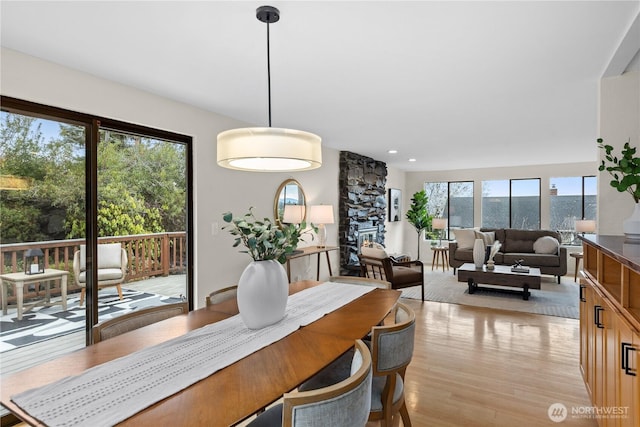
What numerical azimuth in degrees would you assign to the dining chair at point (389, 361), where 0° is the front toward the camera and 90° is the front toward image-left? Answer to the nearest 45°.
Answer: approximately 135°

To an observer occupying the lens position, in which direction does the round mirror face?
facing the viewer and to the right of the viewer

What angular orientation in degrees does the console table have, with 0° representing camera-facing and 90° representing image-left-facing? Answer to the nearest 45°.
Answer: approximately 315°

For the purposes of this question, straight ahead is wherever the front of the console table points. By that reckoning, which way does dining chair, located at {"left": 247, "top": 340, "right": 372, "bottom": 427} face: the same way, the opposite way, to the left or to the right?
the opposite way

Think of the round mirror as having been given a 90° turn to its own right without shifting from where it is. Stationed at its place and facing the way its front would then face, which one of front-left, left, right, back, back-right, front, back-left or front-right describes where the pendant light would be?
front-left

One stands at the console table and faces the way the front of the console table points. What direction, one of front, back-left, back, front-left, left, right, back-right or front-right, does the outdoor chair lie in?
right

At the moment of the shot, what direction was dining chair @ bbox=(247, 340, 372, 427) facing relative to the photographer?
facing away from the viewer and to the left of the viewer

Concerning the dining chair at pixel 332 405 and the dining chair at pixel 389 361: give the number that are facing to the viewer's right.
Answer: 0

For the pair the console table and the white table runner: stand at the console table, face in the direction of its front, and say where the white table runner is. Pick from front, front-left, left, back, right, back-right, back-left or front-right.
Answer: front-right

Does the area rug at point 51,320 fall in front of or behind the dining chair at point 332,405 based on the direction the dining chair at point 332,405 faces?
in front
